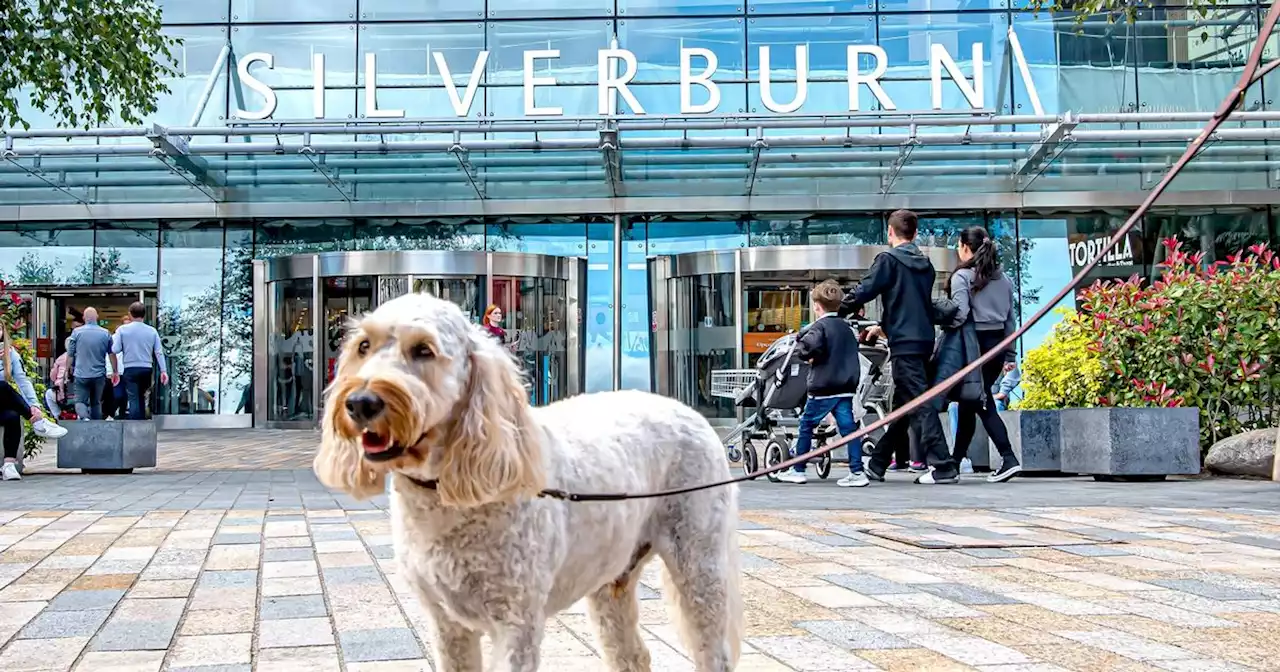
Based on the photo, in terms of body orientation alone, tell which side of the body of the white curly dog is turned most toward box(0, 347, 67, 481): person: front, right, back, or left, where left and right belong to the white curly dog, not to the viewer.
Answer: right

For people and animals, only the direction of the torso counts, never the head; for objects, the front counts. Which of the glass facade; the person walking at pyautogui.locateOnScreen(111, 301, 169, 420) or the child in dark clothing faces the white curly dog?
the glass facade

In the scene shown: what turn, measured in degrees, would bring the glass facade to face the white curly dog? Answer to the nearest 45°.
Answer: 0° — it already faces it

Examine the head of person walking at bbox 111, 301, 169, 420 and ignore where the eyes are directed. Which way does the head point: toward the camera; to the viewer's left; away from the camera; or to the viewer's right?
away from the camera

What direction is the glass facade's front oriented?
toward the camera

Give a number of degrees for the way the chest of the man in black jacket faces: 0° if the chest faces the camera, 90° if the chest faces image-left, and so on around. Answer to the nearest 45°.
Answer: approximately 135°

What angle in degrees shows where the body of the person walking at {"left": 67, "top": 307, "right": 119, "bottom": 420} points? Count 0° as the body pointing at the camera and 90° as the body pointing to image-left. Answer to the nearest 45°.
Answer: approximately 180°

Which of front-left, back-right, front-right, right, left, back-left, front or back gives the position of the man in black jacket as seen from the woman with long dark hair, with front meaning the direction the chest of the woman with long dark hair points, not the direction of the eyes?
left

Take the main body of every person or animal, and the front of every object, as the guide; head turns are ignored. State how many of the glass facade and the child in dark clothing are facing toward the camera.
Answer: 1

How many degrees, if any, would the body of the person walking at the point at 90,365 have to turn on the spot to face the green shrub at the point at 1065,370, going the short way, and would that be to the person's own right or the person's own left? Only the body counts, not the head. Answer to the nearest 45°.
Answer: approximately 135° to the person's own right

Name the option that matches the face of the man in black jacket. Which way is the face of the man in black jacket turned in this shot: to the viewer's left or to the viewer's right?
to the viewer's left

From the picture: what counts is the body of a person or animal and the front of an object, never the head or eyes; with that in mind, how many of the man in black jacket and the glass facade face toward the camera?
1

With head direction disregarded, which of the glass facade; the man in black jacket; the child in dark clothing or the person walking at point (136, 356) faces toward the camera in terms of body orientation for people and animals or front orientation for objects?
the glass facade

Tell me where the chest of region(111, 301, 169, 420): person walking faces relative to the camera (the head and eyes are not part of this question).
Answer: away from the camera

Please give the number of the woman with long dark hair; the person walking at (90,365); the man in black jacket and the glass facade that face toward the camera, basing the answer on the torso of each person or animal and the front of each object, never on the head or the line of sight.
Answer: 1

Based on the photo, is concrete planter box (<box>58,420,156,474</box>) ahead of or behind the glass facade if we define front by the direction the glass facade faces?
ahead

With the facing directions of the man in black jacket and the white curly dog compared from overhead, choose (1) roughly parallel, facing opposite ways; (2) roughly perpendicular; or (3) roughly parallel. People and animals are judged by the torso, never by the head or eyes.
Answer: roughly perpendicular
